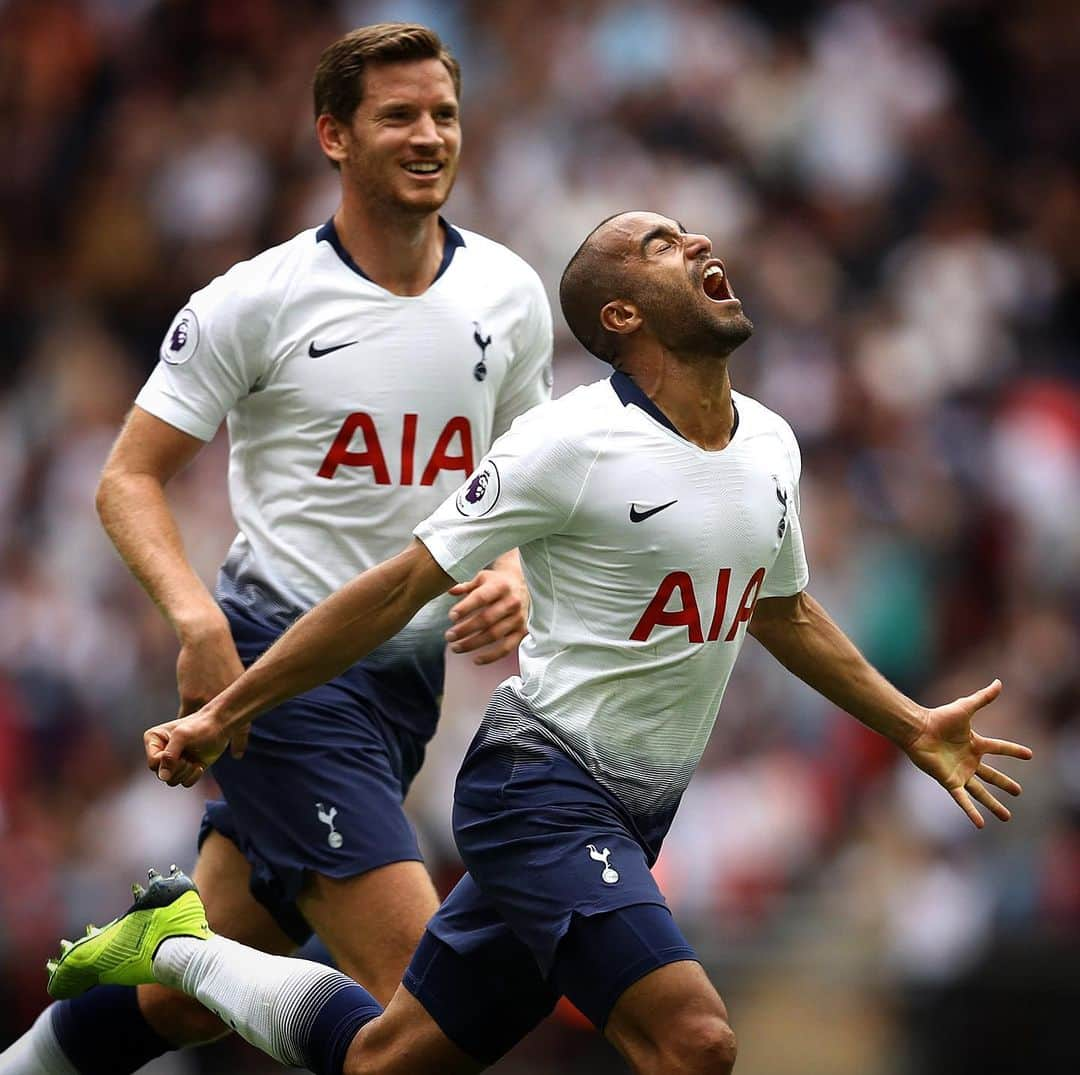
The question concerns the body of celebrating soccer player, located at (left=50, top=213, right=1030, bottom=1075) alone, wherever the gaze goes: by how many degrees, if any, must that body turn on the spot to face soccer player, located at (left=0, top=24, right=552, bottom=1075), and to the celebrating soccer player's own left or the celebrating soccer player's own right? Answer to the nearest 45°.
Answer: approximately 180°

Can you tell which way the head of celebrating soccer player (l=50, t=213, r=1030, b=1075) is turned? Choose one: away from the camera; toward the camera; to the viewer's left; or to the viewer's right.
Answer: to the viewer's right

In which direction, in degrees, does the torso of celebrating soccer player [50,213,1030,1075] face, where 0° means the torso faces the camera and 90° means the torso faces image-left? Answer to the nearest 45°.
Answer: approximately 315°

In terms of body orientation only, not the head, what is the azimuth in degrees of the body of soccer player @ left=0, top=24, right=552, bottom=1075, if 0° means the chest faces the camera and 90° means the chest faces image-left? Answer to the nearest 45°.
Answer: approximately 315°

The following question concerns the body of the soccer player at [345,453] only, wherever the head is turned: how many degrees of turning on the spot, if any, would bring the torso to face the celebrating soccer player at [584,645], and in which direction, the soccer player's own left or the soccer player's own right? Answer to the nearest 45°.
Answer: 0° — they already face them
